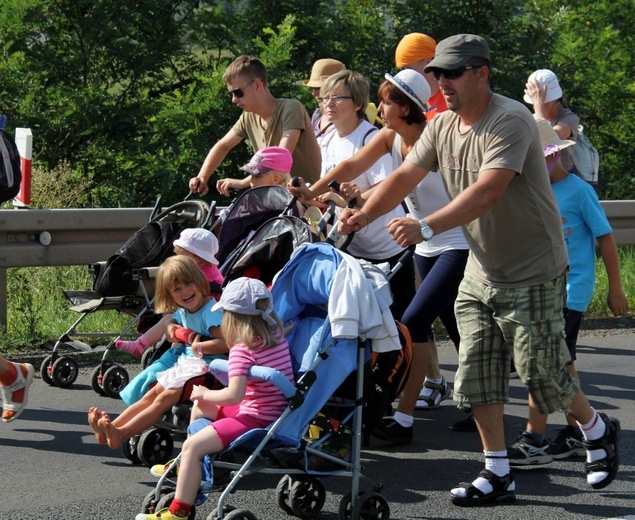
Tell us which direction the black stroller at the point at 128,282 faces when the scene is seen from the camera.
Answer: facing the viewer and to the left of the viewer

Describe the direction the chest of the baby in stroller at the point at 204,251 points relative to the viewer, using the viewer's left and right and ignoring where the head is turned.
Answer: facing to the left of the viewer

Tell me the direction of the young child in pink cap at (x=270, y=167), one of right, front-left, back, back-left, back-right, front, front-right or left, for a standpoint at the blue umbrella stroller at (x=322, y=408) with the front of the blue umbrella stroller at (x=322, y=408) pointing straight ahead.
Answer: back-right

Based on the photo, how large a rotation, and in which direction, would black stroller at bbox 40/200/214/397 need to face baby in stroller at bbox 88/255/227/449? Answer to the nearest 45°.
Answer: approximately 45° to its left

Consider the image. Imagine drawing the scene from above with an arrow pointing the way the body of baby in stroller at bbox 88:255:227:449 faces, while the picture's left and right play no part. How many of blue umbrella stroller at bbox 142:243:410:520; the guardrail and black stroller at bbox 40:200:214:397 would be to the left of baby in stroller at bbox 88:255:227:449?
1

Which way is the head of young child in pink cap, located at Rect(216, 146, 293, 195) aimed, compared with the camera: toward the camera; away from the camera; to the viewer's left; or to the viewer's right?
to the viewer's left
